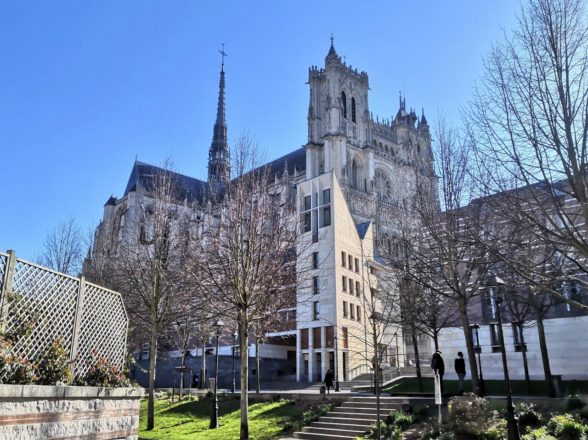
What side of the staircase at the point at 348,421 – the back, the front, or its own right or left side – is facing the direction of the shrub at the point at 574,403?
left

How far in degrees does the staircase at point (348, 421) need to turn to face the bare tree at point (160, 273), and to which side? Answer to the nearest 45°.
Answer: approximately 45° to its right

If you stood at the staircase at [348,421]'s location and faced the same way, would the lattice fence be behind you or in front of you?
in front

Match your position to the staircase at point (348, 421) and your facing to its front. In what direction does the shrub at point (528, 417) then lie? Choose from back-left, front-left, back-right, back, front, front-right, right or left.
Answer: left

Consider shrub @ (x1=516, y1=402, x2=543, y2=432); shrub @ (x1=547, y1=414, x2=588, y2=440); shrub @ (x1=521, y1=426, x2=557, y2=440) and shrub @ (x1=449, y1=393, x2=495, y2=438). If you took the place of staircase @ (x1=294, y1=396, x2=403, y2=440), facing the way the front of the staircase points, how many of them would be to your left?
4

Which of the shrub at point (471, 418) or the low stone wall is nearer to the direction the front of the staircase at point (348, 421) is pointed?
the low stone wall

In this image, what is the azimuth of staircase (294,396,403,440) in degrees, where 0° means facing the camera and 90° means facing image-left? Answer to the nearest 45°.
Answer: approximately 45°

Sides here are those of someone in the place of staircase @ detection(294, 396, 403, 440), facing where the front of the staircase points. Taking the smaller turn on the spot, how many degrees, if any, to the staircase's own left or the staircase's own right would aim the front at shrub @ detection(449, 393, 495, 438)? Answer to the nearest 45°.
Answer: approximately 90° to the staircase's own left

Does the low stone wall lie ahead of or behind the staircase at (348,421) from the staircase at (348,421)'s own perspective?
ahead

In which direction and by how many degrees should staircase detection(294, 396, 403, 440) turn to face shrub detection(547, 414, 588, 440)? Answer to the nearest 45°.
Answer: approximately 90° to its left
